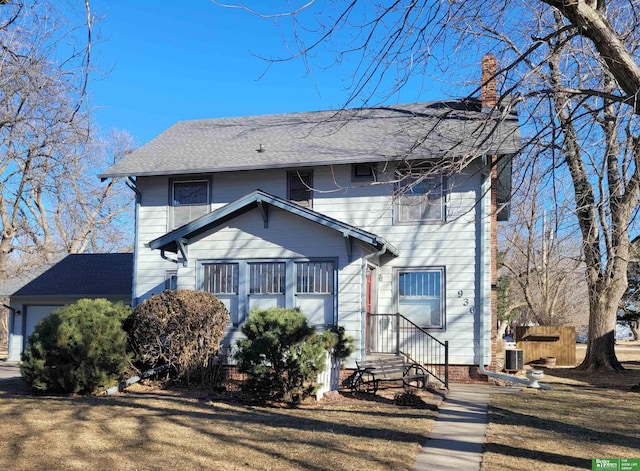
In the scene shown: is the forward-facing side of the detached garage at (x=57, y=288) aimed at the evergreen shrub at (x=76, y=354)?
yes

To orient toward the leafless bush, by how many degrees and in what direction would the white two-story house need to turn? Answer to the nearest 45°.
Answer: approximately 45° to its right

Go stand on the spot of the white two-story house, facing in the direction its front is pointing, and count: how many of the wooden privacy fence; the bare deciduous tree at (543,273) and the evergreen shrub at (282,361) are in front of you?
1

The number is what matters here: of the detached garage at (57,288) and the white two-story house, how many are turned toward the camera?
2

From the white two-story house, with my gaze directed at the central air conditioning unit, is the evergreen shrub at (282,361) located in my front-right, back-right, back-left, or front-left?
back-right

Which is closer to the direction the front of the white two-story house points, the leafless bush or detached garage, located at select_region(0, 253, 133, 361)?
the leafless bush

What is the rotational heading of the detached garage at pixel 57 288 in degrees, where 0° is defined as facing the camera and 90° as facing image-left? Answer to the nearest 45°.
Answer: approximately 0°

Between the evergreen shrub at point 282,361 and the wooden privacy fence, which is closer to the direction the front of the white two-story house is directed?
the evergreen shrub

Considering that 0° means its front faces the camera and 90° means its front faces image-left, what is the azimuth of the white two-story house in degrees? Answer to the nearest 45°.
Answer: approximately 0°
